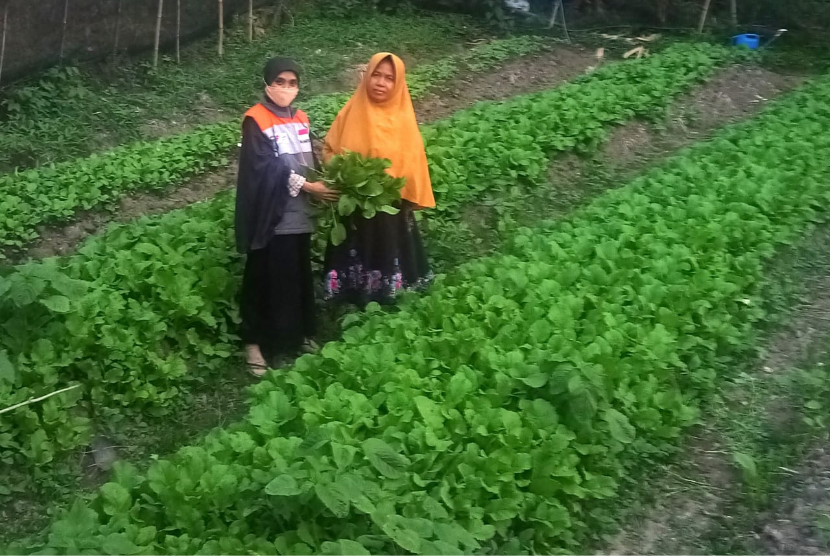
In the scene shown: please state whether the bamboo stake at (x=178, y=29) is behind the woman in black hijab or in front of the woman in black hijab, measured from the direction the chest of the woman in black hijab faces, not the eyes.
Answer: behind

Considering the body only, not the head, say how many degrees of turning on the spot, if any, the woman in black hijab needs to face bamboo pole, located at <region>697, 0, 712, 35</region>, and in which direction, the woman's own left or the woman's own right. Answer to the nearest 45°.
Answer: approximately 90° to the woman's own left

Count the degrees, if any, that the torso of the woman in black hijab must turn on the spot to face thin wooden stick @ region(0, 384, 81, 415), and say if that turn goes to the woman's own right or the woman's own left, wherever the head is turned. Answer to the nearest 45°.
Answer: approximately 90° to the woman's own right

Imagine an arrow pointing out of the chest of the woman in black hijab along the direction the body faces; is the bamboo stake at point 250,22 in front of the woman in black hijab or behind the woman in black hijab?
behind

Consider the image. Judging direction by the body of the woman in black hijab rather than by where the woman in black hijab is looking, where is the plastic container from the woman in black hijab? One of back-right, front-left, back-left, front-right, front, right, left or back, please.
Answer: left

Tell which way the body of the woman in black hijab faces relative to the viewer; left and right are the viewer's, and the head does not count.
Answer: facing the viewer and to the right of the viewer
